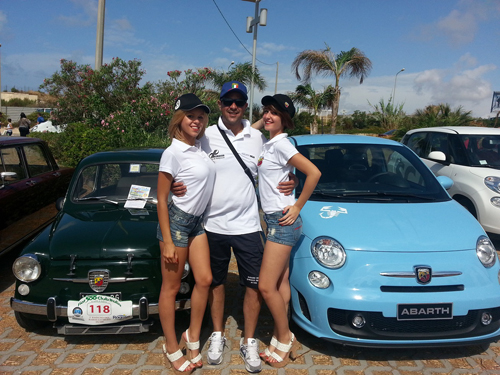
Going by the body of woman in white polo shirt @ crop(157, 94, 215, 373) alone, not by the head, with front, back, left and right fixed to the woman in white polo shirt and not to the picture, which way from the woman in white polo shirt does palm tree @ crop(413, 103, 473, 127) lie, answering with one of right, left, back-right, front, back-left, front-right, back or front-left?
left

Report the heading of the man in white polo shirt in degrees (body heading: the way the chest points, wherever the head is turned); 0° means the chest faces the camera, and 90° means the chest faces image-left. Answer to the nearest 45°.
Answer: approximately 0°

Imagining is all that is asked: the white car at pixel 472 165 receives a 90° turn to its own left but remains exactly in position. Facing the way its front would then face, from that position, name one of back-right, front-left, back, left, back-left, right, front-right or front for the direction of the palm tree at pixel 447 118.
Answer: front-left

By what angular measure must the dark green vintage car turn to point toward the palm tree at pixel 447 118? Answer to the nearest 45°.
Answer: approximately 135° to its left

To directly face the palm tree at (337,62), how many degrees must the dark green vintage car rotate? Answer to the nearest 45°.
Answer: approximately 135° to its left

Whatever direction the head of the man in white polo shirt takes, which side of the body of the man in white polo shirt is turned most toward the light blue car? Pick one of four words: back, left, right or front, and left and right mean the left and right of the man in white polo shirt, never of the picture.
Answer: left

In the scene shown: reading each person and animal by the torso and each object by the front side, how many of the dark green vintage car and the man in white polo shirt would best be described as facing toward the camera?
2

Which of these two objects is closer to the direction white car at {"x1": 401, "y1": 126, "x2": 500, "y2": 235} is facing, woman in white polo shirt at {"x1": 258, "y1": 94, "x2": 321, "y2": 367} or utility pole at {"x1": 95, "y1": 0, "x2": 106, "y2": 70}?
the woman in white polo shirt
